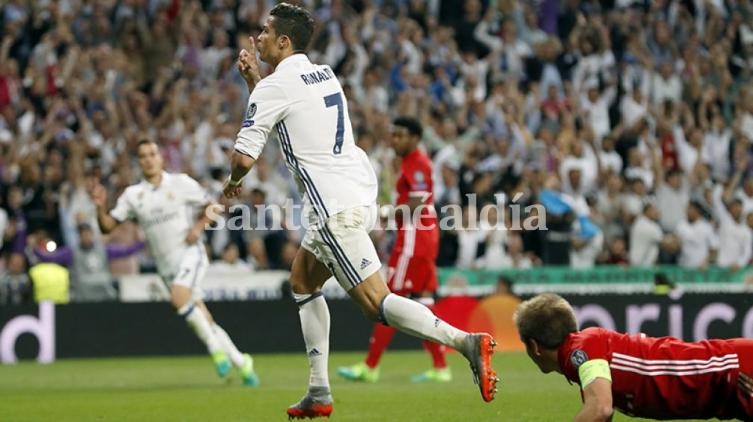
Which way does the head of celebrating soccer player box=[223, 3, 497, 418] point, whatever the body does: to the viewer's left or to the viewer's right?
to the viewer's left

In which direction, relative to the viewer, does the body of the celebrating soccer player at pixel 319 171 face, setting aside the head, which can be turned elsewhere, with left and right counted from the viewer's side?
facing away from the viewer and to the left of the viewer

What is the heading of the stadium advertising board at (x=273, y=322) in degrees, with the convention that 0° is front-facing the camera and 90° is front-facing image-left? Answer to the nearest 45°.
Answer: approximately 0°

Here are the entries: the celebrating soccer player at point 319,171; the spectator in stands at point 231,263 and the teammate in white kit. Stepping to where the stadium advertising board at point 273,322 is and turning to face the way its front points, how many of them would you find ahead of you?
2

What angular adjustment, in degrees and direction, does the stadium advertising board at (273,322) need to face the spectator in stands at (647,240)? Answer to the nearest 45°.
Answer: approximately 90° to its left

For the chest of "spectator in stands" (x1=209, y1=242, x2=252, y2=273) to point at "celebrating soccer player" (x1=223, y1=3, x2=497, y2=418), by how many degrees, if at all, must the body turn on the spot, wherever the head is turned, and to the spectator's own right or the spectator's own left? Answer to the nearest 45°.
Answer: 0° — they already face them

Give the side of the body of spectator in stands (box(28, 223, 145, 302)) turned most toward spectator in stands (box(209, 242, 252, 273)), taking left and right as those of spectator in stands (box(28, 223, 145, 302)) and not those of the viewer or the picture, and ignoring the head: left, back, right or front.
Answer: left

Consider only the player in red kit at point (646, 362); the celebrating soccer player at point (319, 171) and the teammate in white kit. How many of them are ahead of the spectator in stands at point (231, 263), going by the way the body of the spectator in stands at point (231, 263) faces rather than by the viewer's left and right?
3

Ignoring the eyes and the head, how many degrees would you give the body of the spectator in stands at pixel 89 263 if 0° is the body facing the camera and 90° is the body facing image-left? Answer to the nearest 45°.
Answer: approximately 0°
